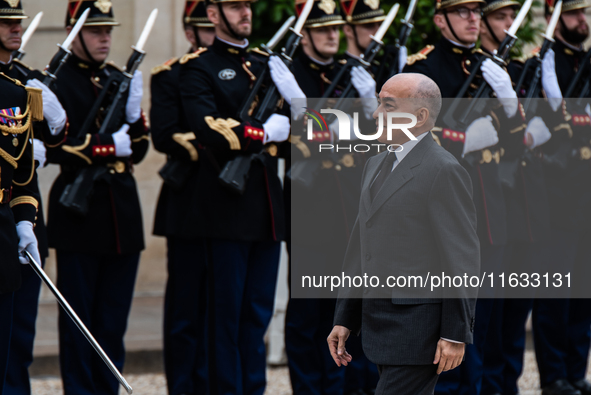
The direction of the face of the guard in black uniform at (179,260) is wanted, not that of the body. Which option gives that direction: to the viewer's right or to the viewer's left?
to the viewer's right

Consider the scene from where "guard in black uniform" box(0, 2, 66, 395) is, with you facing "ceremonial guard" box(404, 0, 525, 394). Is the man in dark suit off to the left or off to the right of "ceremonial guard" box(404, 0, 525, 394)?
right

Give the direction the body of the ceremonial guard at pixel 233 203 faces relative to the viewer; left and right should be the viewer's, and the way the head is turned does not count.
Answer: facing the viewer and to the right of the viewer

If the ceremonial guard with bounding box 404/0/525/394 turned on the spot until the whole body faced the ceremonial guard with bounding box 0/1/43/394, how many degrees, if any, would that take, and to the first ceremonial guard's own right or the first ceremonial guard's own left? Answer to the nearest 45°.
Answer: approximately 90° to the first ceremonial guard's own right

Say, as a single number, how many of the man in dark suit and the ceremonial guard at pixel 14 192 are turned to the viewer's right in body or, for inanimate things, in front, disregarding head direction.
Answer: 0

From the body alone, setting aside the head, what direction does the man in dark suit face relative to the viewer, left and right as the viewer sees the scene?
facing the viewer and to the left of the viewer

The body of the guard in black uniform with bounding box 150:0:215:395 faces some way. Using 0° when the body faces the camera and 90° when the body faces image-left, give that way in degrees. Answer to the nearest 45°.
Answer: approximately 315°

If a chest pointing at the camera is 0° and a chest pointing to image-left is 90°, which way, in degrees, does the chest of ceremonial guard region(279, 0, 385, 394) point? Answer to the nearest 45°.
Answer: approximately 315°

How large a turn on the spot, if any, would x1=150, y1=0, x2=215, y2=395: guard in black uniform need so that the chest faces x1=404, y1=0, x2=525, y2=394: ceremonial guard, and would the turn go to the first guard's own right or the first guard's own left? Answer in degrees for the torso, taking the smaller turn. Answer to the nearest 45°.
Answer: approximately 45° to the first guard's own left

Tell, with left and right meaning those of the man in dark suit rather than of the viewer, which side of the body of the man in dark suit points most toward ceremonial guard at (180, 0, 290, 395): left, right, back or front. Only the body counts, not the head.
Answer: right
